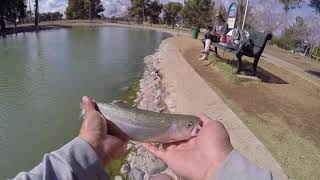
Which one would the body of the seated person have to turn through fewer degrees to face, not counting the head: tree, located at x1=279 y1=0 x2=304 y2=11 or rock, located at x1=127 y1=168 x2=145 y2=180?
the rock

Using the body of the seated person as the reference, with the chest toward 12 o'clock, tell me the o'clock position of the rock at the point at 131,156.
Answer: The rock is roughly at 11 o'clock from the seated person.

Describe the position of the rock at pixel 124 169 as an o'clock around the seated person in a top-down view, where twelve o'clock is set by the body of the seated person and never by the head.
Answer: The rock is roughly at 11 o'clock from the seated person.

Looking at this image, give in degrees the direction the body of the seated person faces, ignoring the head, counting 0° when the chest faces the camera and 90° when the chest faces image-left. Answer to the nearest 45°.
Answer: approximately 45°

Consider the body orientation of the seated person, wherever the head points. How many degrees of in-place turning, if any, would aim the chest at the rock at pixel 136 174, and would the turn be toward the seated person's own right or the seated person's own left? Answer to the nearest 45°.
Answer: approximately 45° to the seated person's own left
